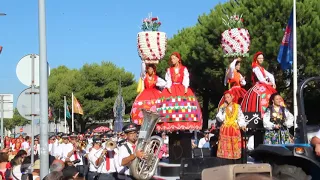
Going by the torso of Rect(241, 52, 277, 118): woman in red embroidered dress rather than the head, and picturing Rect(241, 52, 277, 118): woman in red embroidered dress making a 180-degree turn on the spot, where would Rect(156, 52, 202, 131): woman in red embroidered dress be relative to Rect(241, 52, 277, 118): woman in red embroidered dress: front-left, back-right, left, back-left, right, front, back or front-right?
front-left

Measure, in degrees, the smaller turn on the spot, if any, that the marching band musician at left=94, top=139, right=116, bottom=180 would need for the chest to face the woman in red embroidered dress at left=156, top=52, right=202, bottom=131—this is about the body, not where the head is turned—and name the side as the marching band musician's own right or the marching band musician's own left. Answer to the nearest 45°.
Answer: approximately 135° to the marching band musician's own left

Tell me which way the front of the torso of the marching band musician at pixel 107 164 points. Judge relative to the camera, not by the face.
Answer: toward the camera

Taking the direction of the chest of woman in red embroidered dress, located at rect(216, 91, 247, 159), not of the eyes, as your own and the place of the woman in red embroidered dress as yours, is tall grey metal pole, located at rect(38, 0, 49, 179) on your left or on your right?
on your right

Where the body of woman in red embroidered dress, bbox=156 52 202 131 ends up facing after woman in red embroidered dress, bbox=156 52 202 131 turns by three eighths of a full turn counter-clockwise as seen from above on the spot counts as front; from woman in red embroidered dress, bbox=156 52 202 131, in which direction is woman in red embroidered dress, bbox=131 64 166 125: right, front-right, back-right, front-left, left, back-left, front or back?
left

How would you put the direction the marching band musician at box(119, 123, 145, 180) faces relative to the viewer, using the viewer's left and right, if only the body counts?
facing the viewer and to the right of the viewer

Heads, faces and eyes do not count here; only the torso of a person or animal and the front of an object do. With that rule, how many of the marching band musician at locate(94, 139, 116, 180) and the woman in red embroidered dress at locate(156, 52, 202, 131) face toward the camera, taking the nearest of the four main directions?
2

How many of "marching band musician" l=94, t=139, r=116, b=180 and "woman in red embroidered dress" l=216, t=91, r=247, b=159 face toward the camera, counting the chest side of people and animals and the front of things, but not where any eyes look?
2

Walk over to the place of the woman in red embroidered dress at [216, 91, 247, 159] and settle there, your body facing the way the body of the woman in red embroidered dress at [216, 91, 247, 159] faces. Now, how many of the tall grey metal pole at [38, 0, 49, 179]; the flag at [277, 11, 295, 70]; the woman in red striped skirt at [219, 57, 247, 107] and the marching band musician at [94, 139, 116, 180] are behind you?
2

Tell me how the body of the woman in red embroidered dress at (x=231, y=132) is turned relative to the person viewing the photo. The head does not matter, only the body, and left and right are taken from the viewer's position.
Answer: facing the viewer

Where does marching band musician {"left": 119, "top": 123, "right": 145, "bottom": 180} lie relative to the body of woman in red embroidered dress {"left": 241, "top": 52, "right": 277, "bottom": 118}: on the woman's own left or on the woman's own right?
on the woman's own right

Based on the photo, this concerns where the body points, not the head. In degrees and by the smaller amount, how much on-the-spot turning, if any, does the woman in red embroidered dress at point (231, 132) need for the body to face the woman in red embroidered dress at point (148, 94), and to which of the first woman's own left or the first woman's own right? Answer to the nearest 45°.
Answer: approximately 135° to the first woman's own right

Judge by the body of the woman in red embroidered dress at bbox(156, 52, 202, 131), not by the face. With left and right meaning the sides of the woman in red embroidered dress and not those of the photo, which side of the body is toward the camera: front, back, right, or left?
front
